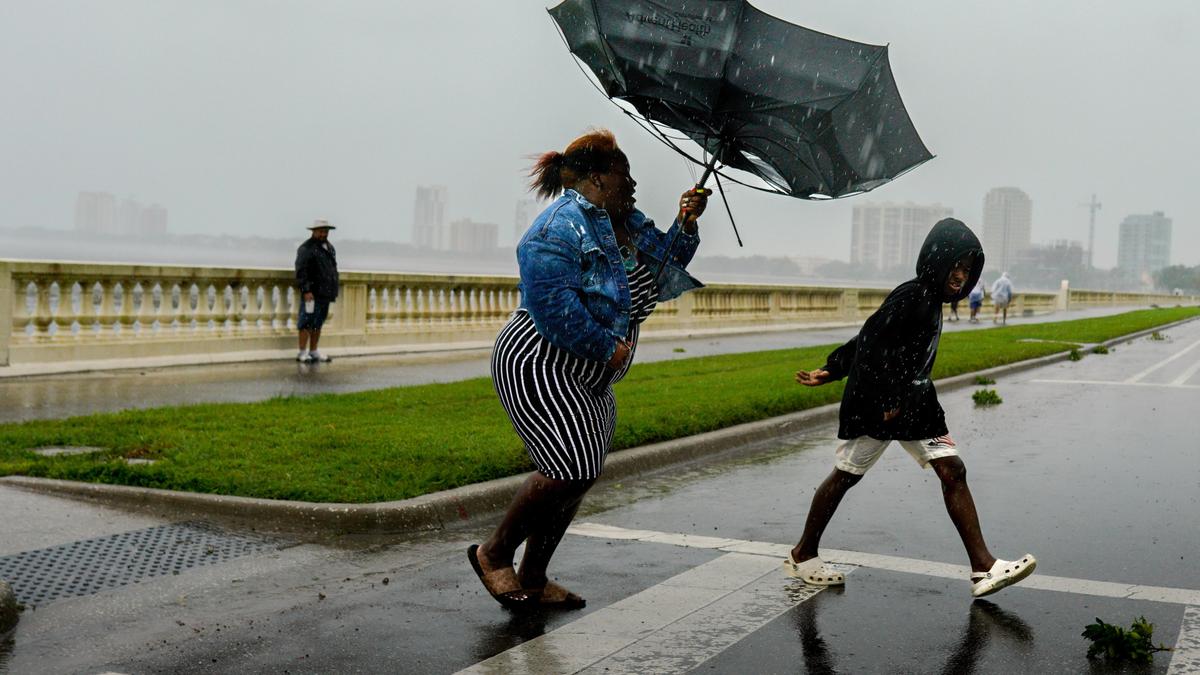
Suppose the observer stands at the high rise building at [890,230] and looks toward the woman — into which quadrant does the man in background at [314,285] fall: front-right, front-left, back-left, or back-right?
front-right

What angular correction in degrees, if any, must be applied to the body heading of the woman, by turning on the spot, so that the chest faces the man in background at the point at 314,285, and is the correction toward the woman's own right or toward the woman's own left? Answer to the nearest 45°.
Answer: approximately 90° to the woman's own left

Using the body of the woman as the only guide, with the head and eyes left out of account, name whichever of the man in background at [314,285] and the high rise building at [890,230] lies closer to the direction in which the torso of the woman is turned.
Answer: the high rise building

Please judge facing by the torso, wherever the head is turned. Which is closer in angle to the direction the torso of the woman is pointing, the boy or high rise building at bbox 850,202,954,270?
the boy

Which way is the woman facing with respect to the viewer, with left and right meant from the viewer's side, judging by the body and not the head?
facing to the right of the viewer
